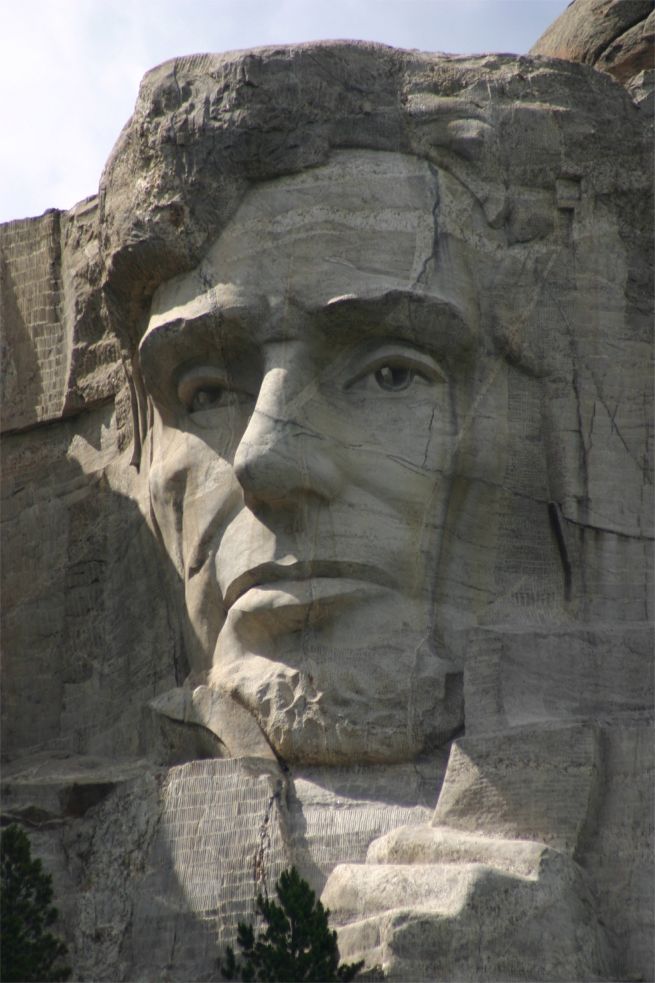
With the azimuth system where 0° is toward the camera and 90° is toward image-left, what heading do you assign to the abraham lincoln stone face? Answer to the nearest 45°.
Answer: approximately 45°
